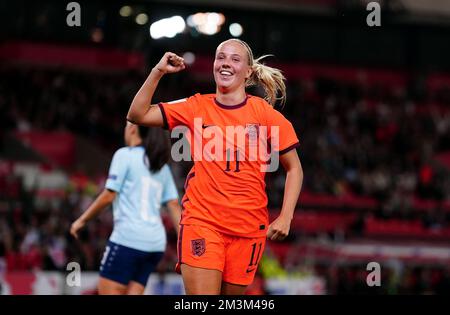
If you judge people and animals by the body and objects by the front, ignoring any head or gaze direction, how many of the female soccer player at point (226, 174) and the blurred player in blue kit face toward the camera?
1

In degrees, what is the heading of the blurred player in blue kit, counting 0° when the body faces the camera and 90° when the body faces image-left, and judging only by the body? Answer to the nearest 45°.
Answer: approximately 135°

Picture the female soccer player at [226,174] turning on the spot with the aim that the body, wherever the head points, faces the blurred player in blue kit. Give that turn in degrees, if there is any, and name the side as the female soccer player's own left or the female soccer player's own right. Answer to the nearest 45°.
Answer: approximately 135° to the female soccer player's own right

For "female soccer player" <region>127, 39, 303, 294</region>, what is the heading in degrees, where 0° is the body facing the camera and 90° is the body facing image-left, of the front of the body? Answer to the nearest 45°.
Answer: approximately 0°

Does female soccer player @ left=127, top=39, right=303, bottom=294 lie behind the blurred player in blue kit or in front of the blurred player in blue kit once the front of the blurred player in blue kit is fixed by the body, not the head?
behind
